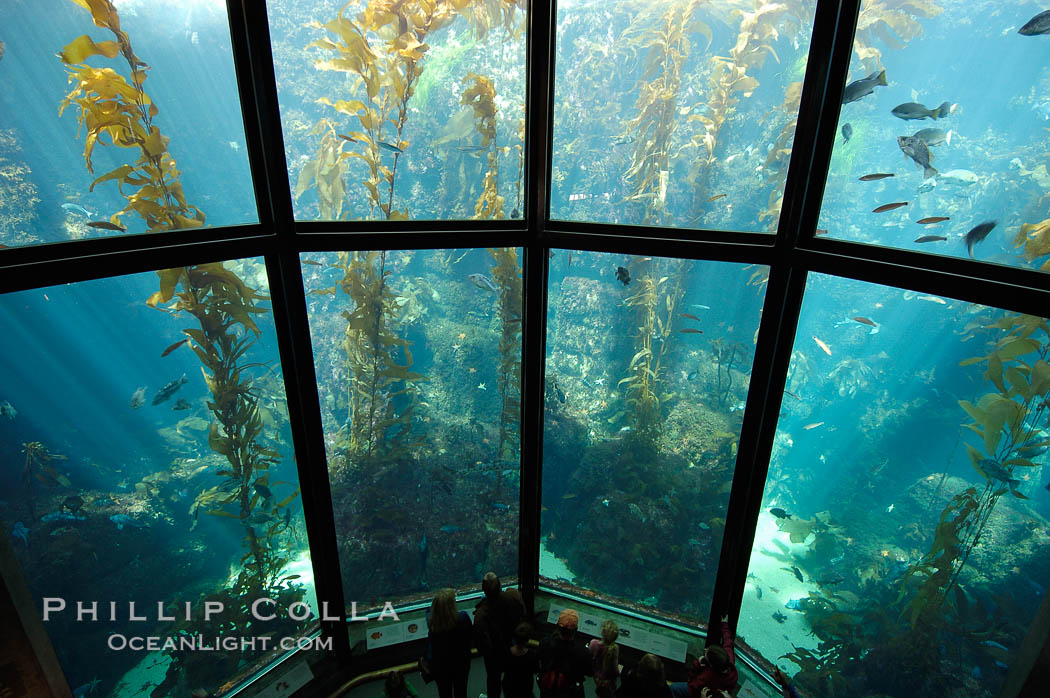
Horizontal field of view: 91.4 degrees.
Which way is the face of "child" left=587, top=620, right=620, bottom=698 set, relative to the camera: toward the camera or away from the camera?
away from the camera

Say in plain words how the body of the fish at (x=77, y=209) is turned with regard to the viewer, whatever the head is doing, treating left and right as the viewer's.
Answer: facing to the left of the viewer

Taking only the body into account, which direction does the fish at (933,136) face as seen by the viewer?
to the viewer's left

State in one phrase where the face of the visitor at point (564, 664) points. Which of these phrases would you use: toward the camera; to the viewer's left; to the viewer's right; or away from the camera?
away from the camera

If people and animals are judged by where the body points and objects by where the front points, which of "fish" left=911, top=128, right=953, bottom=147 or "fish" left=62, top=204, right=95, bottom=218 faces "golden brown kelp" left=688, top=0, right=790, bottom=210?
"fish" left=911, top=128, right=953, bottom=147

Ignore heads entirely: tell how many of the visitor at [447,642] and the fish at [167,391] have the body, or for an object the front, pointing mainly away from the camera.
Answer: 1

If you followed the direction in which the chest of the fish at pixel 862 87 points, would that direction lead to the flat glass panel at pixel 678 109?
yes

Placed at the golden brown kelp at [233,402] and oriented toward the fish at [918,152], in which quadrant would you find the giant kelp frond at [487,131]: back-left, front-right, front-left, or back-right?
front-left

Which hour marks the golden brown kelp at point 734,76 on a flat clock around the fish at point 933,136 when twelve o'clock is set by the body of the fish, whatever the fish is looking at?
The golden brown kelp is roughly at 12 o'clock from the fish.

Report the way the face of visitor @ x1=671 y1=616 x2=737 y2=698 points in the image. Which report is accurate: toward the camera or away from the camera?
away from the camera

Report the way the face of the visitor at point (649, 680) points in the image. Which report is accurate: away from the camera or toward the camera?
away from the camera

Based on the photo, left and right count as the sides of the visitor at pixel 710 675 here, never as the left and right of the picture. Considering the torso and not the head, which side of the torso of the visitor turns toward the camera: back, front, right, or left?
back

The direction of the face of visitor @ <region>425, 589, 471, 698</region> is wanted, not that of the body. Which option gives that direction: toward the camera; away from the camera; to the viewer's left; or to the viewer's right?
away from the camera
